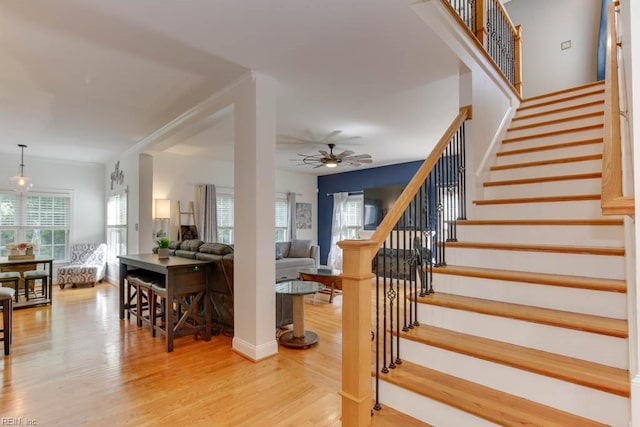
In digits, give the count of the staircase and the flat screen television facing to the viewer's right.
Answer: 0

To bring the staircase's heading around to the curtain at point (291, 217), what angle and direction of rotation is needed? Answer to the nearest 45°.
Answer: approximately 90° to its right

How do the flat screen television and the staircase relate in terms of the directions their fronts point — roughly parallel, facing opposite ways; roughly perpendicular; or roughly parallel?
roughly parallel

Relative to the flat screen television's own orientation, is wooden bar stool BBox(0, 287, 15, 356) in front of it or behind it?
in front

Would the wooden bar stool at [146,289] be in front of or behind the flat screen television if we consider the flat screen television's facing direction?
in front

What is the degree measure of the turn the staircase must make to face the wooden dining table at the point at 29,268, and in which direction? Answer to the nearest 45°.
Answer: approximately 45° to its right

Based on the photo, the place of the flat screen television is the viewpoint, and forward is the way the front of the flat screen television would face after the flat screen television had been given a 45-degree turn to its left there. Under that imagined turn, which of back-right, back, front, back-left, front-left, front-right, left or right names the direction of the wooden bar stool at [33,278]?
front-right

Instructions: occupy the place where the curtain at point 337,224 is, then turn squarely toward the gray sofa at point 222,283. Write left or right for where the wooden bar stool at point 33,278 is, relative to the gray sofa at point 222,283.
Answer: right

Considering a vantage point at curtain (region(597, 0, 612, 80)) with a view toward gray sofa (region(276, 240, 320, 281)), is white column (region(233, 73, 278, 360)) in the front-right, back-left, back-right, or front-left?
front-left

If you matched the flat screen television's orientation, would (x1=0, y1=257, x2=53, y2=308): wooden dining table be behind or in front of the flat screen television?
in front

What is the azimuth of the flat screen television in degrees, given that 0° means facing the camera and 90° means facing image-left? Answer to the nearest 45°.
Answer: approximately 45°

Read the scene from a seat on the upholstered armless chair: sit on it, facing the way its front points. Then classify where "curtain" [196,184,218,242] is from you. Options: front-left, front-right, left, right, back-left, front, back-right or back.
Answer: left
